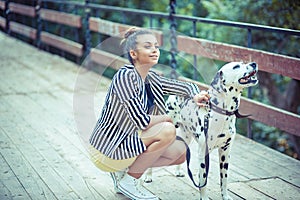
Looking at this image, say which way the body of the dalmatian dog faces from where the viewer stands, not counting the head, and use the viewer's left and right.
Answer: facing the viewer and to the right of the viewer

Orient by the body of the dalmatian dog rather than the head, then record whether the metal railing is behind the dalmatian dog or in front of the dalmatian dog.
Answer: behind

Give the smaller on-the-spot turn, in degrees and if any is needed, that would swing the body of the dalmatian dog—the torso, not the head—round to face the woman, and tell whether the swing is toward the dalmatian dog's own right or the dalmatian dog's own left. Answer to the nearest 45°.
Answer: approximately 135° to the dalmatian dog's own right
